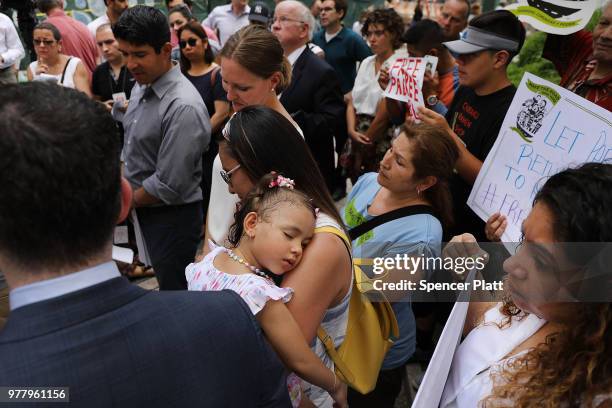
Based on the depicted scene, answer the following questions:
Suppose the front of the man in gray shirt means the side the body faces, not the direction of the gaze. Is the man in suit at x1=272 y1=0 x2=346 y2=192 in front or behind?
behind

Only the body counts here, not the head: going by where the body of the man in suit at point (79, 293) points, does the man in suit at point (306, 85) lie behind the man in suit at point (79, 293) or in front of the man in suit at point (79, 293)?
in front

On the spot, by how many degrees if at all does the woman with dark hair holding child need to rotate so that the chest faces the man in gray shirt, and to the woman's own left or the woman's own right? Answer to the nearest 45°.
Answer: approximately 45° to the woman's own right

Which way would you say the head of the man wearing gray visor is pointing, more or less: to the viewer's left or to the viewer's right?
to the viewer's left

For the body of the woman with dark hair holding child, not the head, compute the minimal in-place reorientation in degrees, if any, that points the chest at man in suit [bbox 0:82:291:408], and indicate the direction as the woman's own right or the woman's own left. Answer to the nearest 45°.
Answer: approximately 45° to the woman's own left

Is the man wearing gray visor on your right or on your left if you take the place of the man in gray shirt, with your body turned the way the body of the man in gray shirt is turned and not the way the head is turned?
on your left

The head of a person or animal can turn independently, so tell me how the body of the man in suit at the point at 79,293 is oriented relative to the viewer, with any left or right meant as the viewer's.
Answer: facing away from the viewer

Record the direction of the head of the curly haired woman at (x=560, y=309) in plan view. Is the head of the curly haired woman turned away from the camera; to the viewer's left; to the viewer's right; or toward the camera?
to the viewer's left

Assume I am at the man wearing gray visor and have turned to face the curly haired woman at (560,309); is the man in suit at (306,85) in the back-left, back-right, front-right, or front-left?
back-right
